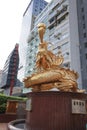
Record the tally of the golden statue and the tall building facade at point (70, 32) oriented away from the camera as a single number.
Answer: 0

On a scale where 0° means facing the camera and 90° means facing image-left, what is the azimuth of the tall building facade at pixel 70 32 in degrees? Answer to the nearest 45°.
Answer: approximately 45°

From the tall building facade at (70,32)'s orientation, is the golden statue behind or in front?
in front
